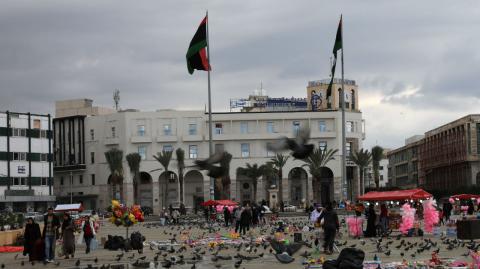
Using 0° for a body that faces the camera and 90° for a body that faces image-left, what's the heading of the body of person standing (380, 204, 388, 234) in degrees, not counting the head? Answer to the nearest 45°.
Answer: approximately 180°

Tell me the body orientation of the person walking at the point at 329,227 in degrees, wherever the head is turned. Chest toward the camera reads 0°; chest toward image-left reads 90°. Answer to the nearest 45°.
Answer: approximately 180°

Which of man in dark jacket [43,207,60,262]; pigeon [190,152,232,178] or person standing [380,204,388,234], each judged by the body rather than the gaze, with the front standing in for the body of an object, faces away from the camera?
the person standing

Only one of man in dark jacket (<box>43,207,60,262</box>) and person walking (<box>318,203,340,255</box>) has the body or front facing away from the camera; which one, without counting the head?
the person walking

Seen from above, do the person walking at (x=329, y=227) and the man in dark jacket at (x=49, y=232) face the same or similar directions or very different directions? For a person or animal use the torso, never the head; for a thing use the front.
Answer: very different directions
